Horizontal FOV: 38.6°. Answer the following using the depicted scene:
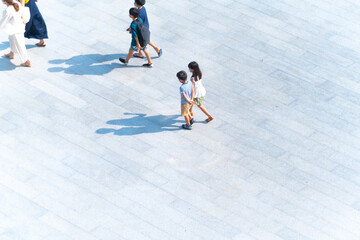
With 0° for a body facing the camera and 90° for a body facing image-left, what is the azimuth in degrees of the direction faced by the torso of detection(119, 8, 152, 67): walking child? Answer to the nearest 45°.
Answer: approximately 90°

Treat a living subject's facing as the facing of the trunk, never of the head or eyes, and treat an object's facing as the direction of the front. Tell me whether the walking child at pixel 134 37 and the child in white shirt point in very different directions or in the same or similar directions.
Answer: same or similar directions

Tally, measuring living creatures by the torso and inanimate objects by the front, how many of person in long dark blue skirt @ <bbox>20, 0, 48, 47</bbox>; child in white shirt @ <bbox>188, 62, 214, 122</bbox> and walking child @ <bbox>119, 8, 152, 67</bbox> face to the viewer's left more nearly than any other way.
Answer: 3

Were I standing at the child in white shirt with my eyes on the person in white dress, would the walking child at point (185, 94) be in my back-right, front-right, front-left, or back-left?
front-left

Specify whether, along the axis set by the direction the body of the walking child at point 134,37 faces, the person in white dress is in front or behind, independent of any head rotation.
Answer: in front

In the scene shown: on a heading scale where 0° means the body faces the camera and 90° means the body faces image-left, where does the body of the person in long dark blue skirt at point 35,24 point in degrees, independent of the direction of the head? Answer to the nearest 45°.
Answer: approximately 90°

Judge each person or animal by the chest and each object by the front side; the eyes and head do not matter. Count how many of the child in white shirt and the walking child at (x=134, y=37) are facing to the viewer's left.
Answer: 2

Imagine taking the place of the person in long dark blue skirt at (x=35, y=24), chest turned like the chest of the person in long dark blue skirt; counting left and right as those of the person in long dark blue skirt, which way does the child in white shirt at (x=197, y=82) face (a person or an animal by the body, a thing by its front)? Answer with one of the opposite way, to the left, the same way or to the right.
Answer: the same way

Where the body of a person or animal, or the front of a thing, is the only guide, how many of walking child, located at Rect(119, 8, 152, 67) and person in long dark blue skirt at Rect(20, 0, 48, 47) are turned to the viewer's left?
2
